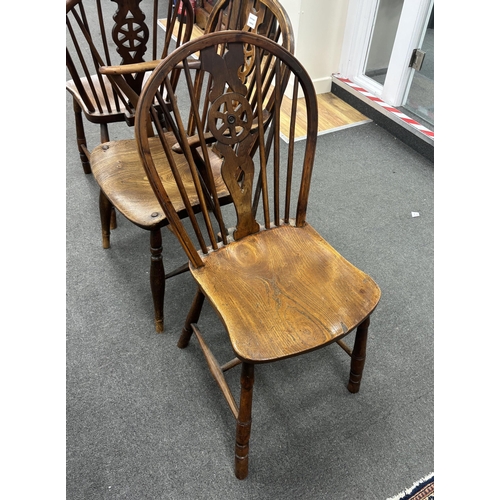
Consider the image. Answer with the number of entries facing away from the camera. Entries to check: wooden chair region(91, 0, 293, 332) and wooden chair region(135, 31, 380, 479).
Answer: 0

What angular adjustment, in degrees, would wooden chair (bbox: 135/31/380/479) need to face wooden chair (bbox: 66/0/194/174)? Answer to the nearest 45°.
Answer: approximately 180°

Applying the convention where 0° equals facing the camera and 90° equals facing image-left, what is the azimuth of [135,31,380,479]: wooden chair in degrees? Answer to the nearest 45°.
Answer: approximately 315°

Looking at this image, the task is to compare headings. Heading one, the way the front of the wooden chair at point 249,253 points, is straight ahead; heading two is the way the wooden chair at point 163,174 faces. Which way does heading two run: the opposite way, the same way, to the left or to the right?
to the right

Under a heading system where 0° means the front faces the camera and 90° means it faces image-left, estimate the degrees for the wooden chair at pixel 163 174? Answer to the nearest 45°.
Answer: approximately 45°

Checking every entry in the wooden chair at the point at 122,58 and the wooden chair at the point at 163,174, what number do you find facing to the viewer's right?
0

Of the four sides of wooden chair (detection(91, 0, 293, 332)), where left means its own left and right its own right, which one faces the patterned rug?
left

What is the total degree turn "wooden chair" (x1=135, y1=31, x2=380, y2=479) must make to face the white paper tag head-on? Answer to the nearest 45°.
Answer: approximately 135° to its left
